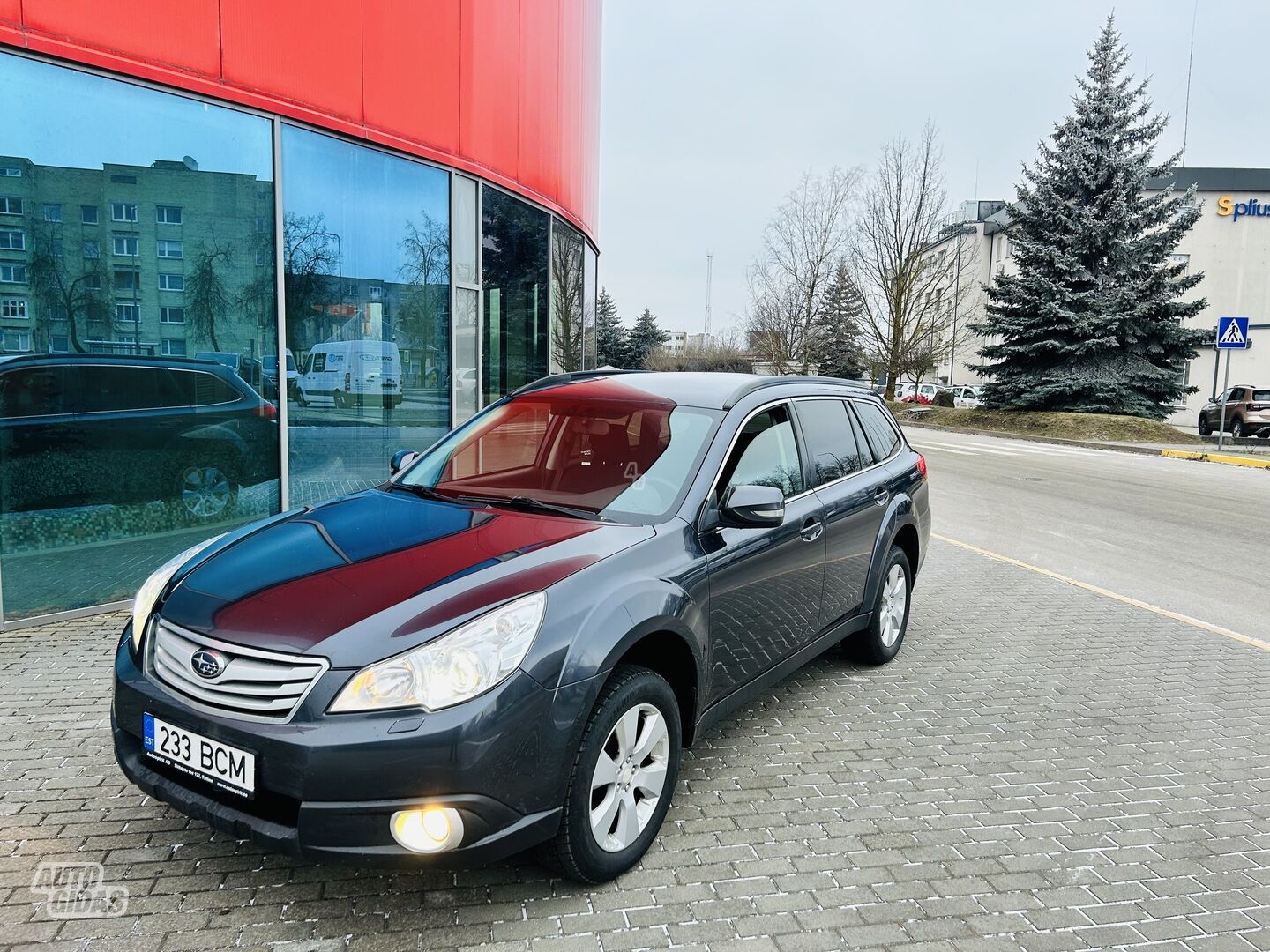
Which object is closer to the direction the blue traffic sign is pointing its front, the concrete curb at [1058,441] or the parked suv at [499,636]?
the parked suv

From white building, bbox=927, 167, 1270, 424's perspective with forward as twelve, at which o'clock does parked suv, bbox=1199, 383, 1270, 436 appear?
The parked suv is roughly at 12 o'clock from the white building.

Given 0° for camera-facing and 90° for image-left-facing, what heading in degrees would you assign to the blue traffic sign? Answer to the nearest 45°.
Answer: approximately 0°

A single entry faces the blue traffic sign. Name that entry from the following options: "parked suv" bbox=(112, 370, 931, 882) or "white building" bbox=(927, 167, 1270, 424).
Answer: the white building

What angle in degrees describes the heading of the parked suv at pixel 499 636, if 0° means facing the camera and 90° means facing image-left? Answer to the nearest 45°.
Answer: approximately 45°

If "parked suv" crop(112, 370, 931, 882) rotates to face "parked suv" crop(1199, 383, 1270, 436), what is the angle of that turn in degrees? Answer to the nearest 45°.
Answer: approximately 180°

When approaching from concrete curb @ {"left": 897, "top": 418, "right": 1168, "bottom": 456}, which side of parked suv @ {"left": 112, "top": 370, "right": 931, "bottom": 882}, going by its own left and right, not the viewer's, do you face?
back

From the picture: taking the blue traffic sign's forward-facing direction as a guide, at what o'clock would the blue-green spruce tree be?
The blue-green spruce tree is roughly at 5 o'clock from the blue traffic sign.

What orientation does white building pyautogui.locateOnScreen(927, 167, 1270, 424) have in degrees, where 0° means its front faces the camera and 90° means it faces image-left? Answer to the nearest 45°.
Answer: approximately 0°

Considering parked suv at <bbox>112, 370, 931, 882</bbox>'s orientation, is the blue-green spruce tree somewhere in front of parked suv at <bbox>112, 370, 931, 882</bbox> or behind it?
behind

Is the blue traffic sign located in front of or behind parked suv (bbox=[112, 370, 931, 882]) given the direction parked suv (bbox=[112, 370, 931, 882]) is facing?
behind

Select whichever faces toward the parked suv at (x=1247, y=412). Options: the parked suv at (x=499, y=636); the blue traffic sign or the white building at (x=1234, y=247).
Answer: the white building

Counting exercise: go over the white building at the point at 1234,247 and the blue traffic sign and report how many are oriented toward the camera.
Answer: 2
